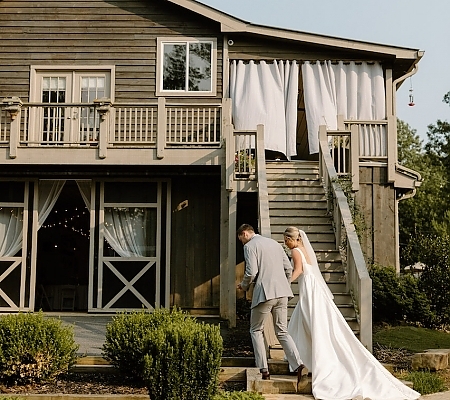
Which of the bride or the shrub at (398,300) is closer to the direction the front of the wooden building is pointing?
the bride

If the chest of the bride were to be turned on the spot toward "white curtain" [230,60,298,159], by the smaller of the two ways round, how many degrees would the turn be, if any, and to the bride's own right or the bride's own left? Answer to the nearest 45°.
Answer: approximately 45° to the bride's own right

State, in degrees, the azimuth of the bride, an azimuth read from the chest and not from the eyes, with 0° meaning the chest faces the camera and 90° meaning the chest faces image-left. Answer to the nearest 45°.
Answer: approximately 135°

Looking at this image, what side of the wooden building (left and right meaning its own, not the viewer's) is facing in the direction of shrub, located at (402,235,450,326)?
left

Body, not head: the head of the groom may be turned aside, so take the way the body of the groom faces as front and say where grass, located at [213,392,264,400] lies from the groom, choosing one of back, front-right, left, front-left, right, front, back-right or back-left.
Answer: back-left

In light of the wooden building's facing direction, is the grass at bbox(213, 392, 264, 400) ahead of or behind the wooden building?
ahead

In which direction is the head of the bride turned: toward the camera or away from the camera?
away from the camera

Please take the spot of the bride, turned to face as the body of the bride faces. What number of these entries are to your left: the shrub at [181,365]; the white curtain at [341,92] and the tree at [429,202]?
1

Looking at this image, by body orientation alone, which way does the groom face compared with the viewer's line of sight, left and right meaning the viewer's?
facing away from the viewer and to the left of the viewer

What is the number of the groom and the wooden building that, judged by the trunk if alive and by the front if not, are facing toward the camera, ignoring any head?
1

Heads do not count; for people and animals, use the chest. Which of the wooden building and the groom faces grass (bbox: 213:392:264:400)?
the wooden building
